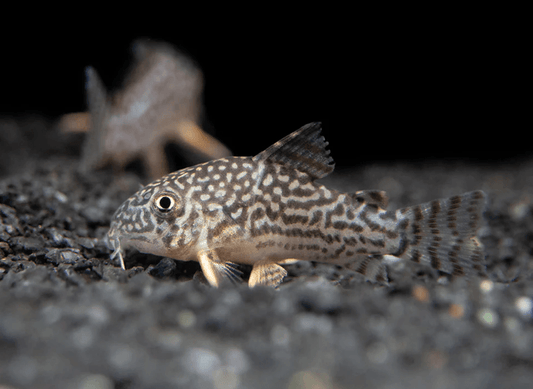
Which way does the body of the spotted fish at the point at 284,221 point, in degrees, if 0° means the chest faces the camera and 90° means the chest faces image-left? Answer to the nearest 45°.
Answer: approximately 90°
